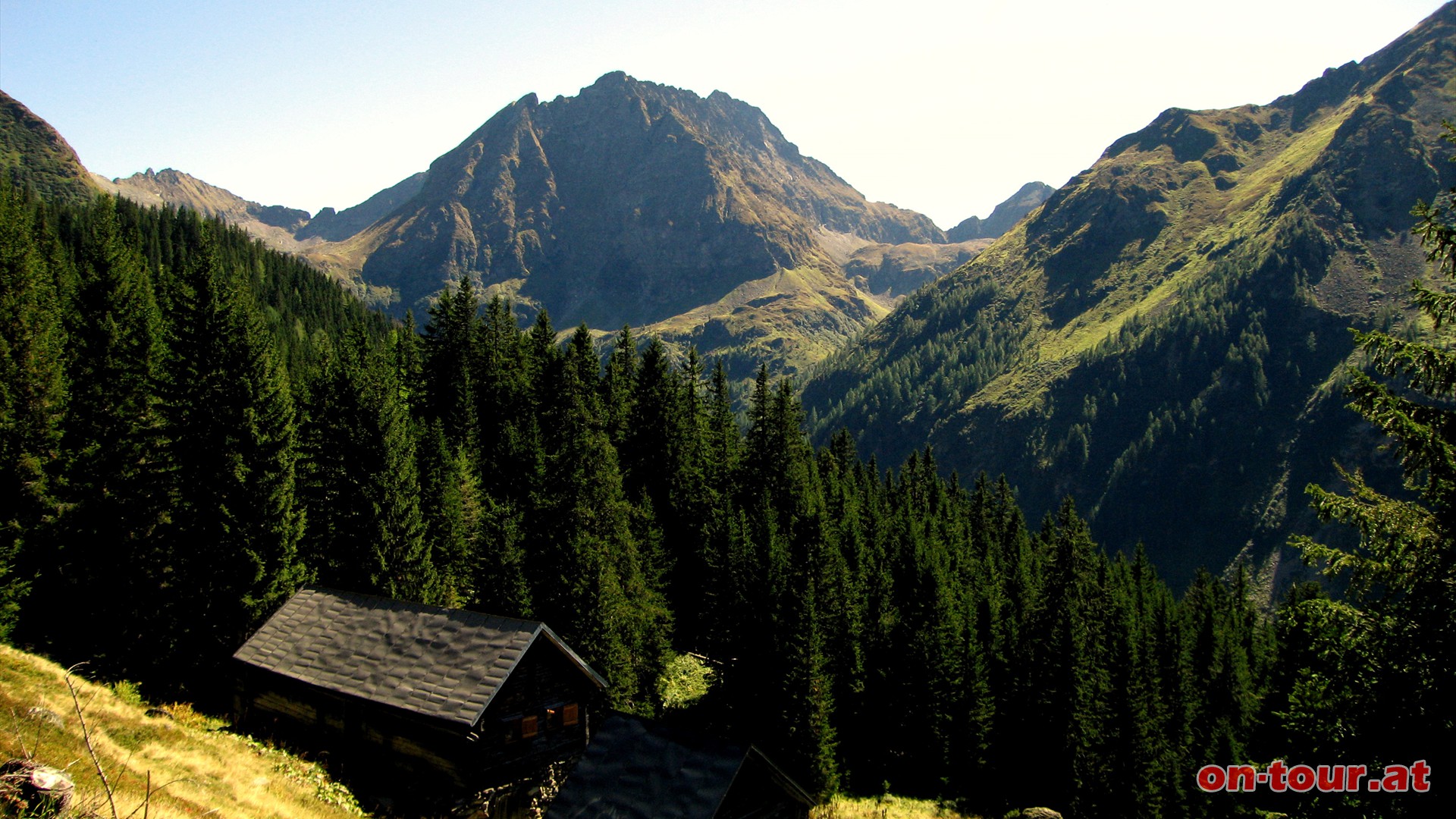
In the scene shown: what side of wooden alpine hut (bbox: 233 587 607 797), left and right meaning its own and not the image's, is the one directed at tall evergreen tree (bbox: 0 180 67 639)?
back

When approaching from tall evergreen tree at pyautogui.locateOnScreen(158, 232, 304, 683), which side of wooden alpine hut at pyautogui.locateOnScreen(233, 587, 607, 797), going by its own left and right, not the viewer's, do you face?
back

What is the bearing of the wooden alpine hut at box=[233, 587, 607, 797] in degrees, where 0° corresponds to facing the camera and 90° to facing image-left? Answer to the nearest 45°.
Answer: approximately 315°

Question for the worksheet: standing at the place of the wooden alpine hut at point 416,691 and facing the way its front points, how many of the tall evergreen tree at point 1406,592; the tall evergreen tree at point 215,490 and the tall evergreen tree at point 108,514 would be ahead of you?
1

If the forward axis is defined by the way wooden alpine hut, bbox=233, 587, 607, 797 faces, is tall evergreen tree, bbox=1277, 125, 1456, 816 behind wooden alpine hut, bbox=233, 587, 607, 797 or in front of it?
in front

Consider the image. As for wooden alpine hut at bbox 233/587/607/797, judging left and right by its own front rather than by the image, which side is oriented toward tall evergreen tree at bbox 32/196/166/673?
back
